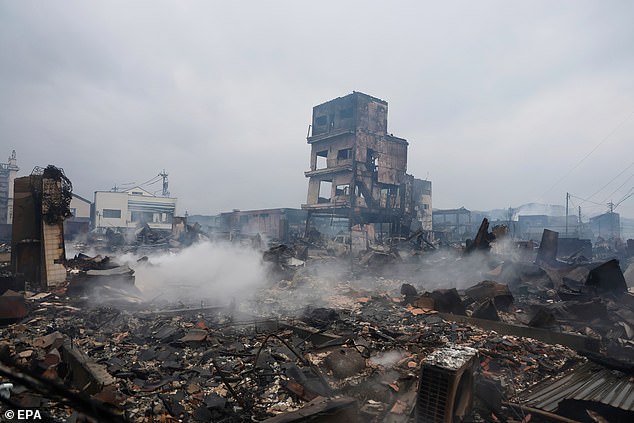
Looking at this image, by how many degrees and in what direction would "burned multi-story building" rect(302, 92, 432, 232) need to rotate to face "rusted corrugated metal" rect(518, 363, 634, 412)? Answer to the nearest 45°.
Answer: approximately 45° to its left

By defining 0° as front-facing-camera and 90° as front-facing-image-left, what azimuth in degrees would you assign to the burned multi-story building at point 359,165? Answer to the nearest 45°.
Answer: approximately 45°

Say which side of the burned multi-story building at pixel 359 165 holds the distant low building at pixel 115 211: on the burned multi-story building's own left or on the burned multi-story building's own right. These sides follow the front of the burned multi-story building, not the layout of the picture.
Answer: on the burned multi-story building's own right

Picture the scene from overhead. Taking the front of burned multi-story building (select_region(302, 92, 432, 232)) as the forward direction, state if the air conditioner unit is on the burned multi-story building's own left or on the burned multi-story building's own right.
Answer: on the burned multi-story building's own left
